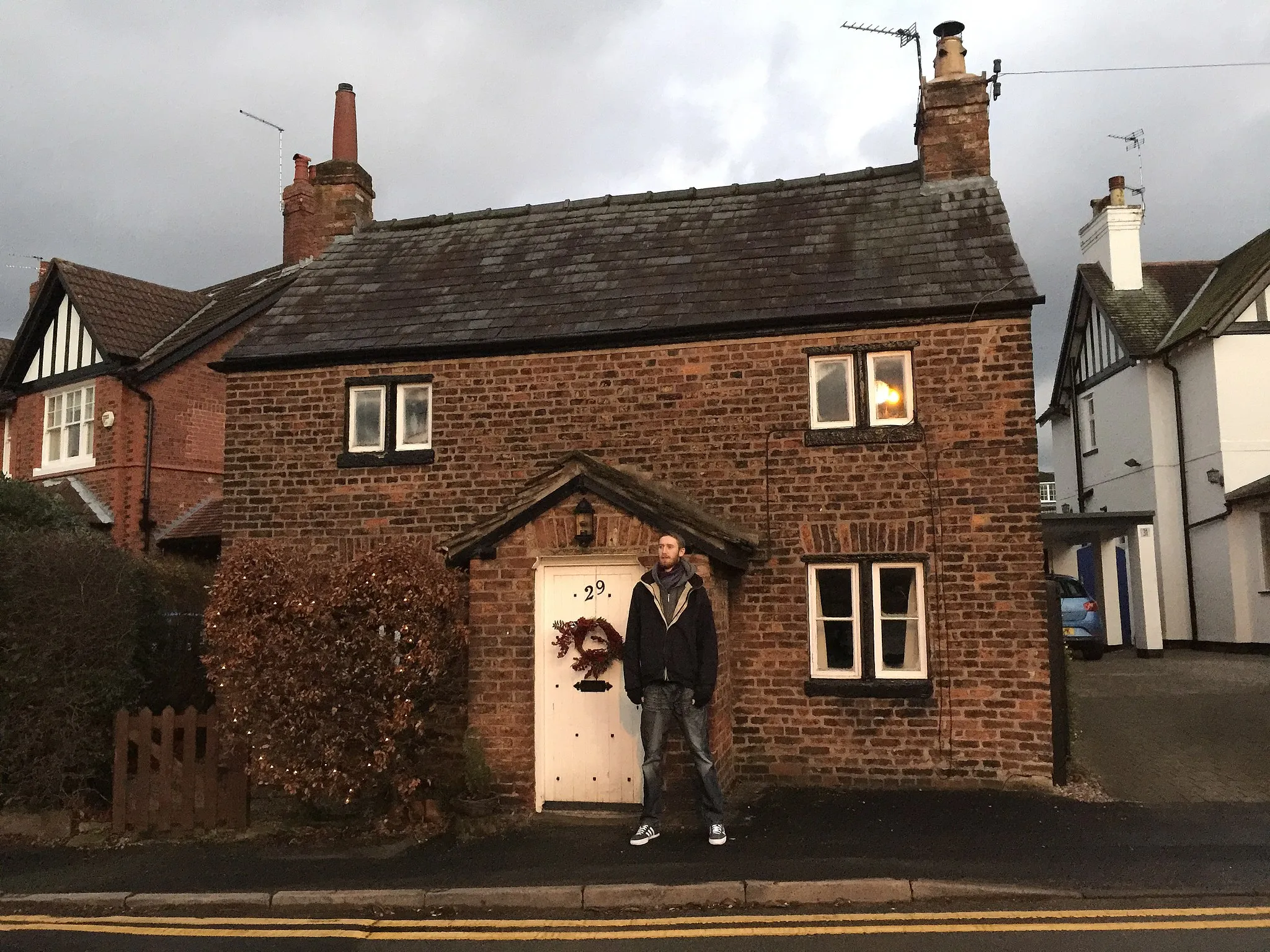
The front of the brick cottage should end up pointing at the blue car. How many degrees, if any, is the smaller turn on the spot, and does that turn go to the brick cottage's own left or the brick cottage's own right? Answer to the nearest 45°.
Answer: approximately 135° to the brick cottage's own left

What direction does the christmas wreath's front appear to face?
toward the camera

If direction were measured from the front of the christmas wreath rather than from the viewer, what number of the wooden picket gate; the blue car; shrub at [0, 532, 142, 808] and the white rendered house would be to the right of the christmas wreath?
2

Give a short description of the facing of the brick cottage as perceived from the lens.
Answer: facing the viewer

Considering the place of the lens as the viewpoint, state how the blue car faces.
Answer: facing away from the viewer

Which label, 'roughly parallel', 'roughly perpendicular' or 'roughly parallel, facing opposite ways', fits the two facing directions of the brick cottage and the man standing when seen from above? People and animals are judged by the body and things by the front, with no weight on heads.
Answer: roughly parallel

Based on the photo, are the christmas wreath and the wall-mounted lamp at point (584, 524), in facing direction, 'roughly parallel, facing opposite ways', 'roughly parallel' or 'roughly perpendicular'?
roughly parallel

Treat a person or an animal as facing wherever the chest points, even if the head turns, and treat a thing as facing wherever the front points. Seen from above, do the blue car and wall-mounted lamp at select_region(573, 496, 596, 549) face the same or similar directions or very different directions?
very different directions

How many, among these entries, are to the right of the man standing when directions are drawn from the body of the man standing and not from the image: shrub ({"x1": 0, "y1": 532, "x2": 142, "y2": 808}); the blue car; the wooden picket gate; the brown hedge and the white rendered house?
3

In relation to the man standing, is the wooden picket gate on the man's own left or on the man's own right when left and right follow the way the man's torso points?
on the man's own right

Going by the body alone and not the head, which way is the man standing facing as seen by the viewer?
toward the camera

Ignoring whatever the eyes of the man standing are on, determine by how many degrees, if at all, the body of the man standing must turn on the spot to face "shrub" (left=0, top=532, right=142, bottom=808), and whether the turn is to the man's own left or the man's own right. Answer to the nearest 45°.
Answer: approximately 90° to the man's own right

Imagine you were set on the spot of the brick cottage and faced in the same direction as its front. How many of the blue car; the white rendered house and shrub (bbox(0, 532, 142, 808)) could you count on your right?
1

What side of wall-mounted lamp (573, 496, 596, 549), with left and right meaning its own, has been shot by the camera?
front
